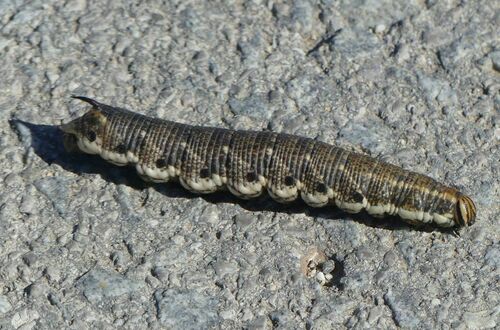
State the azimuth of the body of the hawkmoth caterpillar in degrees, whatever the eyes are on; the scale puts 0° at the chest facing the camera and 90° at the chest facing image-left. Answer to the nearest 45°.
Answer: approximately 270°
